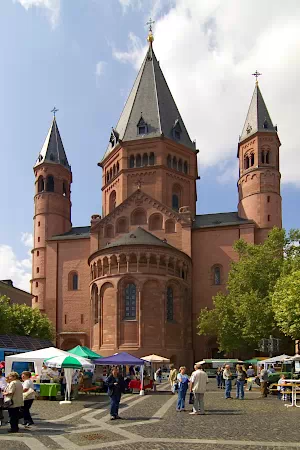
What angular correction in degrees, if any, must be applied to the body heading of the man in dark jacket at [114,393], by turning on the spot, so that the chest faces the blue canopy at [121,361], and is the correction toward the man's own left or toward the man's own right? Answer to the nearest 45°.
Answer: approximately 180°

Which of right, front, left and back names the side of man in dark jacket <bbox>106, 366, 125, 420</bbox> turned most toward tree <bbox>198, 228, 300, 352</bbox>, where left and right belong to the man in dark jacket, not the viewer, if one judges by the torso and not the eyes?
back

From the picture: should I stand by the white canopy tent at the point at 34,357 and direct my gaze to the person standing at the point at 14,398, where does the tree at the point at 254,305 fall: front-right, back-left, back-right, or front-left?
back-left

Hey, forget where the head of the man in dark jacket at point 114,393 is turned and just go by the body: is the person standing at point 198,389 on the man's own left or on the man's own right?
on the man's own left

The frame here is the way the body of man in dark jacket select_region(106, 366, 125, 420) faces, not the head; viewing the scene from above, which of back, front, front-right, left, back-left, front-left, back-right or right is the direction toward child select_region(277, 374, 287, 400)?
back-left

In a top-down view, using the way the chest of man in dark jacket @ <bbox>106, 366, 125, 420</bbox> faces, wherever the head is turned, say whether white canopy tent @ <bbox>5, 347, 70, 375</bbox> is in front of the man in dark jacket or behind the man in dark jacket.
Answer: behind

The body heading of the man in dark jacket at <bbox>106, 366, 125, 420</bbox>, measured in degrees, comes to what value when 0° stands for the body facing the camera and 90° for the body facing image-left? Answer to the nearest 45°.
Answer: approximately 0°

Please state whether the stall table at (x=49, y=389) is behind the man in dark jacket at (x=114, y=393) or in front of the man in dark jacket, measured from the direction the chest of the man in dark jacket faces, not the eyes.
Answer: behind
